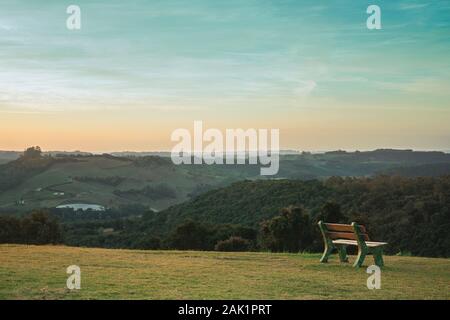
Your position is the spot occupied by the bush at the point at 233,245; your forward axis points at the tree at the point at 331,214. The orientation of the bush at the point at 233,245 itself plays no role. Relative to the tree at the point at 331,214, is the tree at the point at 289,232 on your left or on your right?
right

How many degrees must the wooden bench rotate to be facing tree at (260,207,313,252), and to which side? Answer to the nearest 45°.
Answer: approximately 45° to its left

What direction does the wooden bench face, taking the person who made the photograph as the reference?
facing away from the viewer and to the right of the viewer

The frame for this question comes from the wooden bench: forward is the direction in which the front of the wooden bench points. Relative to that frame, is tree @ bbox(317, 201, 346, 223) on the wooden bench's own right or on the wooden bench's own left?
on the wooden bench's own left

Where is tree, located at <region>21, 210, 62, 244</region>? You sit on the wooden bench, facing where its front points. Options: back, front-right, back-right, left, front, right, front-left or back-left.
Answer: left

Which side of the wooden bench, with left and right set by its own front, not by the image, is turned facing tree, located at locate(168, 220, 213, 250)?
left
